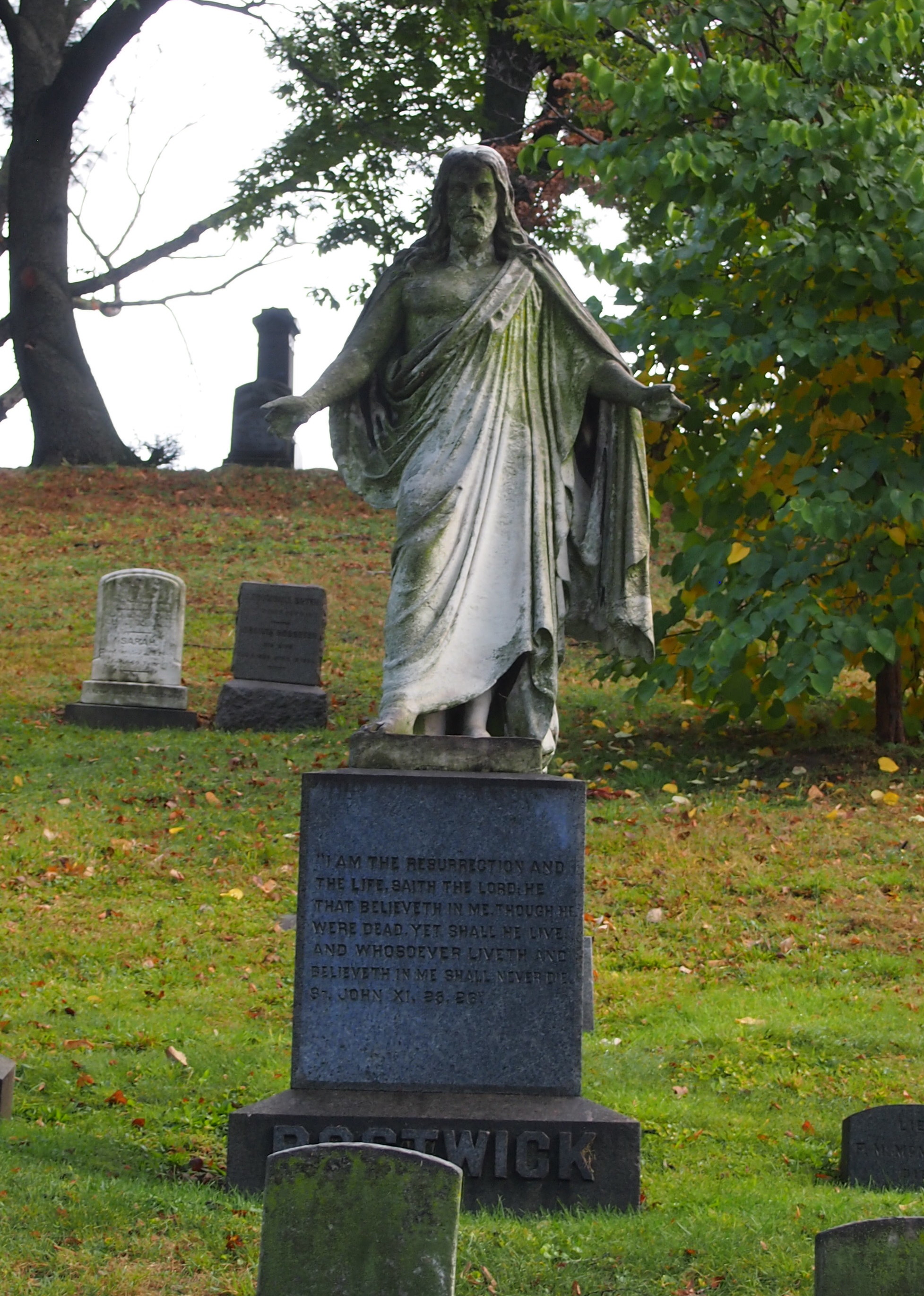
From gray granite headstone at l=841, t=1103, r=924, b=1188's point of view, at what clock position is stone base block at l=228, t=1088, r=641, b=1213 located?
The stone base block is roughly at 2 o'clock from the gray granite headstone.

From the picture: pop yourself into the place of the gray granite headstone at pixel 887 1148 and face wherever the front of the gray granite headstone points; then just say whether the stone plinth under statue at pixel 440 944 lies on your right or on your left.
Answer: on your right

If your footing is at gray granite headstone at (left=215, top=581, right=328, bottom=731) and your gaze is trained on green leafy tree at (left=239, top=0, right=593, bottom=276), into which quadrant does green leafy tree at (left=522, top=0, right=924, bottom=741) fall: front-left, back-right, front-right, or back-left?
back-right

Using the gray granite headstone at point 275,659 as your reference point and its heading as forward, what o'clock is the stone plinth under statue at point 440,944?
The stone plinth under statue is roughly at 12 o'clock from the gray granite headstone.

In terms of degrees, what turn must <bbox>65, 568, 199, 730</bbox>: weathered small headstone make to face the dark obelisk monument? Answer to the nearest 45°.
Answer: approximately 180°

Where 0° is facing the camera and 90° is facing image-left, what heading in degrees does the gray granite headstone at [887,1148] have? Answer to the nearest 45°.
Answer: approximately 0°
